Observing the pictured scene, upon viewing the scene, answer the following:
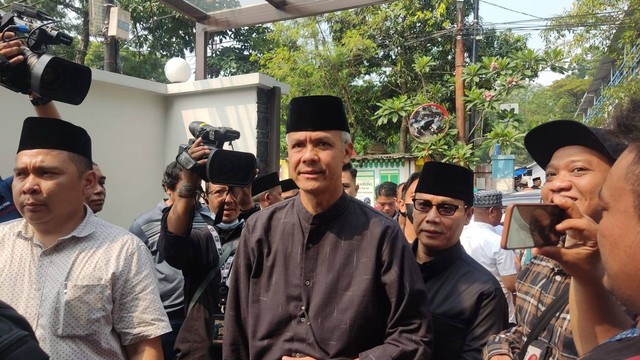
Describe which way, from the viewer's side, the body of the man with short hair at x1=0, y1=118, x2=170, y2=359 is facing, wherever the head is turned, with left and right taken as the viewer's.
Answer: facing the viewer and to the left of the viewer

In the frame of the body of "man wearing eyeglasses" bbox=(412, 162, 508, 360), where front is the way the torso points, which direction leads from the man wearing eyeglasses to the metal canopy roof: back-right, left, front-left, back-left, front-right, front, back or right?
right

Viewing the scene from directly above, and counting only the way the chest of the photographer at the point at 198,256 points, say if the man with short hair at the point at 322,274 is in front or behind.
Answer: in front

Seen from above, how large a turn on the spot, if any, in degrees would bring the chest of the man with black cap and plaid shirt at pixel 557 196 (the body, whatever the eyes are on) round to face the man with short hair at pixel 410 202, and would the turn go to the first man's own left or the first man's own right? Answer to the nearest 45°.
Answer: approximately 90° to the first man's own right

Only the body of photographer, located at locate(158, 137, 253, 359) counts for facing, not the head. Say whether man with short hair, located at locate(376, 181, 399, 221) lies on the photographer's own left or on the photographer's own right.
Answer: on the photographer's own left

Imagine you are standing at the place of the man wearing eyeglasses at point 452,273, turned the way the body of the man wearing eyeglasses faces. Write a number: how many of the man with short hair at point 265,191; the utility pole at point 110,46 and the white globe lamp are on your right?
3

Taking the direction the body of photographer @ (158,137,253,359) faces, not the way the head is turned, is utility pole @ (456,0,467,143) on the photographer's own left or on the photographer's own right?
on the photographer's own left

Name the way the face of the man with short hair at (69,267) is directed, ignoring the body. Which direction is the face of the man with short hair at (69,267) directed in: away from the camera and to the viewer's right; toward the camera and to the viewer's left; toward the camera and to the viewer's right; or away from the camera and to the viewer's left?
toward the camera and to the viewer's left

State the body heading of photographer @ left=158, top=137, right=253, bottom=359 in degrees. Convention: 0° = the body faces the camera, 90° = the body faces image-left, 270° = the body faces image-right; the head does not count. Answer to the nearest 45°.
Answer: approximately 315°

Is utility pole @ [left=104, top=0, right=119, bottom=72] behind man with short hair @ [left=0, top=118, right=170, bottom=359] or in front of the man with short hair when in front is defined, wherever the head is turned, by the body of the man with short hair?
behind
